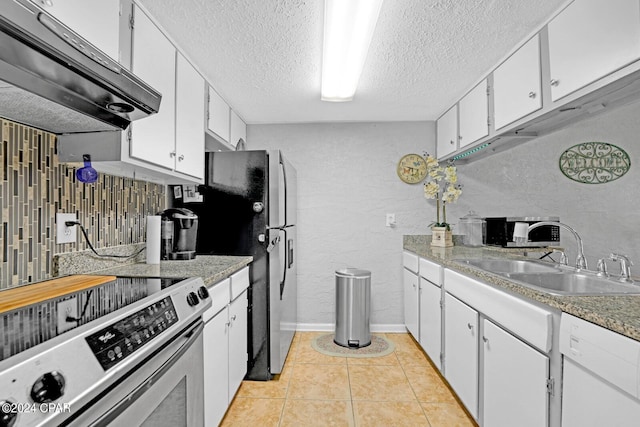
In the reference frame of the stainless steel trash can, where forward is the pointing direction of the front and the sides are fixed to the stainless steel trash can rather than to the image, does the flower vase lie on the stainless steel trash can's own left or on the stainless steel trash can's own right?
on the stainless steel trash can's own left

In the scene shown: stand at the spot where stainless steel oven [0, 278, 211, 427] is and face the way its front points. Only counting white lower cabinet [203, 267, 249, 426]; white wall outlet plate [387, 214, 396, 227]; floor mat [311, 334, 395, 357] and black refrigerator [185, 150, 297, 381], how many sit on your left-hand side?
4

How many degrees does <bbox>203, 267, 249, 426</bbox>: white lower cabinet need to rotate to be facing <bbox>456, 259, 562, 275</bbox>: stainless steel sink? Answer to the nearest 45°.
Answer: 0° — it already faces it

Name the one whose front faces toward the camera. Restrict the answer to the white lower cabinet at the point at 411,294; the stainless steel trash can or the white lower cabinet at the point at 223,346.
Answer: the stainless steel trash can

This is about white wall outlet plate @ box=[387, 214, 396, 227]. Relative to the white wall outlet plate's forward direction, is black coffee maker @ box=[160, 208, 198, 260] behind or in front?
in front

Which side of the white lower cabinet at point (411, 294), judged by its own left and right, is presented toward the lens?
left

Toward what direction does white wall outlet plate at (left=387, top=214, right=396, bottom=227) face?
toward the camera

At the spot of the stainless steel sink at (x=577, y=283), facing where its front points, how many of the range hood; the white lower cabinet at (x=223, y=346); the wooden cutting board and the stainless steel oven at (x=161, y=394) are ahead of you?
4

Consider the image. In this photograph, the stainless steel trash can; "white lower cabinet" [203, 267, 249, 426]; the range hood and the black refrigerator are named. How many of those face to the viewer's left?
0

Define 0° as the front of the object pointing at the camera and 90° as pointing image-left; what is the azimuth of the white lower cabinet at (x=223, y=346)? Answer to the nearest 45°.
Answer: approximately 270°

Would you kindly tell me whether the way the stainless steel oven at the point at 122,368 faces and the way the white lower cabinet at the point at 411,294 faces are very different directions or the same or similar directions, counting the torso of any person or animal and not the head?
very different directions

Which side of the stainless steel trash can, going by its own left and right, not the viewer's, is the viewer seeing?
front
